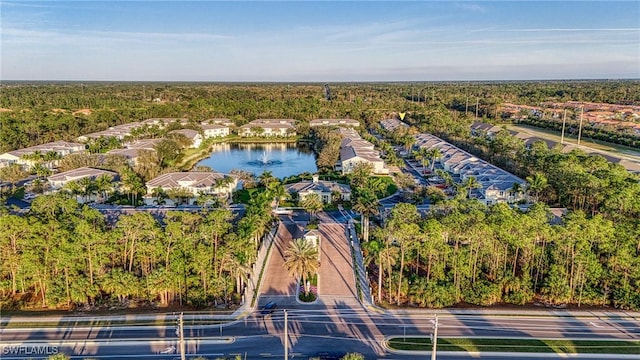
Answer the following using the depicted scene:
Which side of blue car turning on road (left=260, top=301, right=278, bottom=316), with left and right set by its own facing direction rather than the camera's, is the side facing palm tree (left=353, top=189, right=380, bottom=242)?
back

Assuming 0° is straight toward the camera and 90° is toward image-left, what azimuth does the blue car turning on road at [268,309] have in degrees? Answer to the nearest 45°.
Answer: approximately 45°

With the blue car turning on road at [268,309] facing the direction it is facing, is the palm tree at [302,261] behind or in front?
behind
